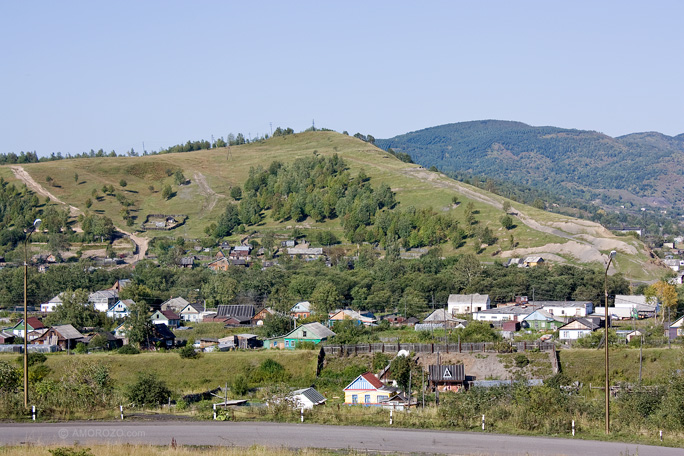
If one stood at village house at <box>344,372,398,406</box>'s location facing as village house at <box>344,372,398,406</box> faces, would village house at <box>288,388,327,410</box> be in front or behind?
in front

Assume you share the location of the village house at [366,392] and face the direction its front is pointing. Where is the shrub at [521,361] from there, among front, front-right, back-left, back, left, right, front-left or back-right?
back-left

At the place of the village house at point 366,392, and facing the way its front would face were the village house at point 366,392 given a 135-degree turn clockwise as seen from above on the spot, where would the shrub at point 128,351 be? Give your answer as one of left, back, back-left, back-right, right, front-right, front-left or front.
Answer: front

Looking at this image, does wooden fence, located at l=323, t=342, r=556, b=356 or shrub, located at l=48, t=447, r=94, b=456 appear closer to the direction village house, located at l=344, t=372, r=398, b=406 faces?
the shrub

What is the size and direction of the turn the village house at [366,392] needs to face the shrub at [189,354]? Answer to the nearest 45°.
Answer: approximately 135° to its right

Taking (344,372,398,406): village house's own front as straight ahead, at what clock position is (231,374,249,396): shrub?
The shrub is roughly at 4 o'clock from the village house.

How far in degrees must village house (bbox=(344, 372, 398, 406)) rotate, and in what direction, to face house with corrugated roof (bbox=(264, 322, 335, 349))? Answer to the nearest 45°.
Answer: approximately 180°

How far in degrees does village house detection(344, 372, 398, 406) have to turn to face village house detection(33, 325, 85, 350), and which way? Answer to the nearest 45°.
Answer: approximately 135° to its right

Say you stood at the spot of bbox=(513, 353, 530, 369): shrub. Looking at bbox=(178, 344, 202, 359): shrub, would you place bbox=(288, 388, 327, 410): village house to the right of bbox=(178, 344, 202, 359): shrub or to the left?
left

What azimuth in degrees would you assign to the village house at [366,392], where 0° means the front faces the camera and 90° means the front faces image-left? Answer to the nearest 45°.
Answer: approximately 0°

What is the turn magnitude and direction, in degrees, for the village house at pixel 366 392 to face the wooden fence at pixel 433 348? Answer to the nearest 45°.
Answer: approximately 180°

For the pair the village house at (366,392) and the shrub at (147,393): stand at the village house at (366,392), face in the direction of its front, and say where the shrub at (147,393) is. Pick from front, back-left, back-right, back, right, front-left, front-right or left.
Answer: front-right
